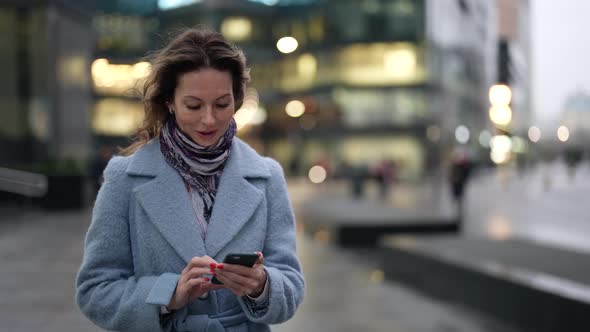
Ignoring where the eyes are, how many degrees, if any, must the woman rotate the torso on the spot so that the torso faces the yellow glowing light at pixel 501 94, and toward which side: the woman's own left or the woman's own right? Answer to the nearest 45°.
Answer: approximately 135° to the woman's own left

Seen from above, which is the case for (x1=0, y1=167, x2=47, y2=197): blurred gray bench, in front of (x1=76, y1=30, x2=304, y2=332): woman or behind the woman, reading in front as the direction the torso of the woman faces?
behind

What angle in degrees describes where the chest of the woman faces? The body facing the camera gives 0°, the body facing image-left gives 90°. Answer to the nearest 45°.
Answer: approximately 0°

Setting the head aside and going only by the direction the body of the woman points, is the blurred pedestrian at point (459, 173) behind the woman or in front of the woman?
behind
